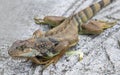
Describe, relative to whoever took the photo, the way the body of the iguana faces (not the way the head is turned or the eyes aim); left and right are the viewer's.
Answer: facing the viewer and to the left of the viewer
